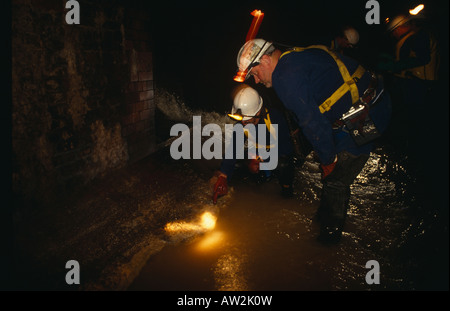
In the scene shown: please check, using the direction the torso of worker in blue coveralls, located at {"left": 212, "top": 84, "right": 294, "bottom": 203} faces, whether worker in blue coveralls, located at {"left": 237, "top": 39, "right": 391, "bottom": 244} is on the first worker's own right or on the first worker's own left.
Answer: on the first worker's own left

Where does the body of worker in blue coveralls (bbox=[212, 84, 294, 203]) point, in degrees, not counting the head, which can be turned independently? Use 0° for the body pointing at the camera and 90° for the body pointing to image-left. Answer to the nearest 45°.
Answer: approximately 45°

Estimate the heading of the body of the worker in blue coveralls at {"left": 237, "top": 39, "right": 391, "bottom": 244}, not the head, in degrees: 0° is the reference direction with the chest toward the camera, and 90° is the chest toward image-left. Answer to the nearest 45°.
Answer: approximately 90°

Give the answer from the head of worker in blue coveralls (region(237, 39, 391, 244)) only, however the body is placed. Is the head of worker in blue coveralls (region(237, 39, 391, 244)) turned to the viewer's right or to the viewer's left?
to the viewer's left
